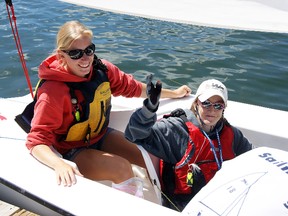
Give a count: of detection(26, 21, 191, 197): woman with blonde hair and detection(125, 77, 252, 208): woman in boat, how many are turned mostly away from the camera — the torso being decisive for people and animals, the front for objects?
0

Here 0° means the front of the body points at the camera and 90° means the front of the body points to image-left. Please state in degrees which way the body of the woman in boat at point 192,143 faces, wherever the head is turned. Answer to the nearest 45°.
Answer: approximately 315°

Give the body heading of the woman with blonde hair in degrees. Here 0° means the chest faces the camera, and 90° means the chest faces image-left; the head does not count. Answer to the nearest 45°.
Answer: approximately 315°

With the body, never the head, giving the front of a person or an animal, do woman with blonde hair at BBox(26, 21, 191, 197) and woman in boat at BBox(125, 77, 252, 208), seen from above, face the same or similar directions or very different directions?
same or similar directions

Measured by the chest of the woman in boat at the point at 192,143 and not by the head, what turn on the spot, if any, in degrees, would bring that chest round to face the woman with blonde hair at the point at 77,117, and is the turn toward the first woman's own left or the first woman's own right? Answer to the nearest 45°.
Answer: approximately 135° to the first woman's own right

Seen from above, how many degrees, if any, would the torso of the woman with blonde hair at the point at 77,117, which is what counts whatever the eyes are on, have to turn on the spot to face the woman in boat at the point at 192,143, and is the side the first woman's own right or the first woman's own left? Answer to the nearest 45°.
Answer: approximately 45° to the first woman's own left
